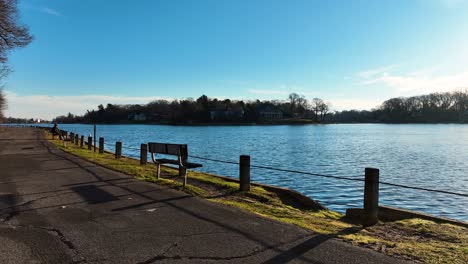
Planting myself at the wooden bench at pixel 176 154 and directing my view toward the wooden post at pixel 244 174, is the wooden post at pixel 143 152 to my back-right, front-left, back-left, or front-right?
back-left

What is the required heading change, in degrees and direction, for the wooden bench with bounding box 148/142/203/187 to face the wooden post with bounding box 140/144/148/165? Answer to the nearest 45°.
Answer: approximately 45° to its left

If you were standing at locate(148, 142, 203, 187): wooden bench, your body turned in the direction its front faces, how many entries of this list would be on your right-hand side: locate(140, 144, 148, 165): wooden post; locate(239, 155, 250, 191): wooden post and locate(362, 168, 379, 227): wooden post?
2

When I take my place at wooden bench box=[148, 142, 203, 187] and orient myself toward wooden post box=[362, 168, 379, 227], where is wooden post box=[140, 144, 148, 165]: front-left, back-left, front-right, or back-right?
back-left

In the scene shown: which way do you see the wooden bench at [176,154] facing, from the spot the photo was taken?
facing away from the viewer and to the right of the viewer

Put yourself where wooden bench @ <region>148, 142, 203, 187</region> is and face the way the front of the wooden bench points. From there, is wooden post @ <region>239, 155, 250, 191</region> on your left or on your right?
on your right

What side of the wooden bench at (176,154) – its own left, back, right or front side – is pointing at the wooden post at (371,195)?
right
